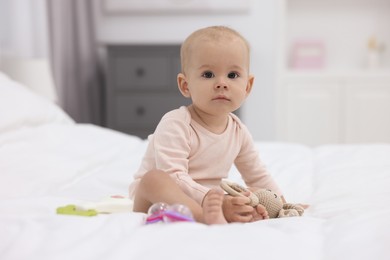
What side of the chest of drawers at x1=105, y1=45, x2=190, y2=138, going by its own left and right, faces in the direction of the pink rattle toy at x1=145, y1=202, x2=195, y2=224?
front

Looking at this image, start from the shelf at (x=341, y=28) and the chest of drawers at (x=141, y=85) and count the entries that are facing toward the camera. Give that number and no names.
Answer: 2

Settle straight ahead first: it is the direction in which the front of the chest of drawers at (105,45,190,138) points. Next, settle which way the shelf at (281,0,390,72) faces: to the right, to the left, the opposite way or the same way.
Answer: the same way

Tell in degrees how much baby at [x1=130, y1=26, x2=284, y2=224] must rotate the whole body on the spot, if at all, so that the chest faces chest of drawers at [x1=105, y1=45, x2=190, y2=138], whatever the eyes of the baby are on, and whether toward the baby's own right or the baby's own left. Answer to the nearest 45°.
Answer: approximately 135° to the baby's own left

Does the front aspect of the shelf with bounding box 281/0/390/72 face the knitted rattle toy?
yes

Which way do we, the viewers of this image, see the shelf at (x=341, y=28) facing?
facing the viewer

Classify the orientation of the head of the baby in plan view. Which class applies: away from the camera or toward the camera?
toward the camera

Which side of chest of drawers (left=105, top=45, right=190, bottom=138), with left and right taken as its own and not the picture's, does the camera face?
front

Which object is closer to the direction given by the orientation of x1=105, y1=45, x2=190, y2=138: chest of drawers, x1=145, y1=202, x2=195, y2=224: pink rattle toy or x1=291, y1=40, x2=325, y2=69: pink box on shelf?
the pink rattle toy

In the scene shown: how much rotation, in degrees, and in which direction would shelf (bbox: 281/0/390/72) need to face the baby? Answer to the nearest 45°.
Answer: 0° — it already faces them

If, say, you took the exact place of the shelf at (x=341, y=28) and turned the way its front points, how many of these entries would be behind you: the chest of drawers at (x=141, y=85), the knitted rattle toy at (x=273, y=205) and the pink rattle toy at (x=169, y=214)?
0

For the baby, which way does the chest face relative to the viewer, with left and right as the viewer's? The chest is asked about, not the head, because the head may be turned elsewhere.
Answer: facing the viewer and to the right of the viewer

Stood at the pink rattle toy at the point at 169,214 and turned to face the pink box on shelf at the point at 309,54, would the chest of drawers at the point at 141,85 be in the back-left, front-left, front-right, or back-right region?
front-left

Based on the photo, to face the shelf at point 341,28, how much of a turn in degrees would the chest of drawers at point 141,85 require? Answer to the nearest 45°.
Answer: approximately 90° to its left

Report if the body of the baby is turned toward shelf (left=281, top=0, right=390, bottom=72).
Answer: no

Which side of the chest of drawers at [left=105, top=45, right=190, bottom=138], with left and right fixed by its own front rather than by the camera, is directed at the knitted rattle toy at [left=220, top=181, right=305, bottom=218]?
front

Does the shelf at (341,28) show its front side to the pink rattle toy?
yes
